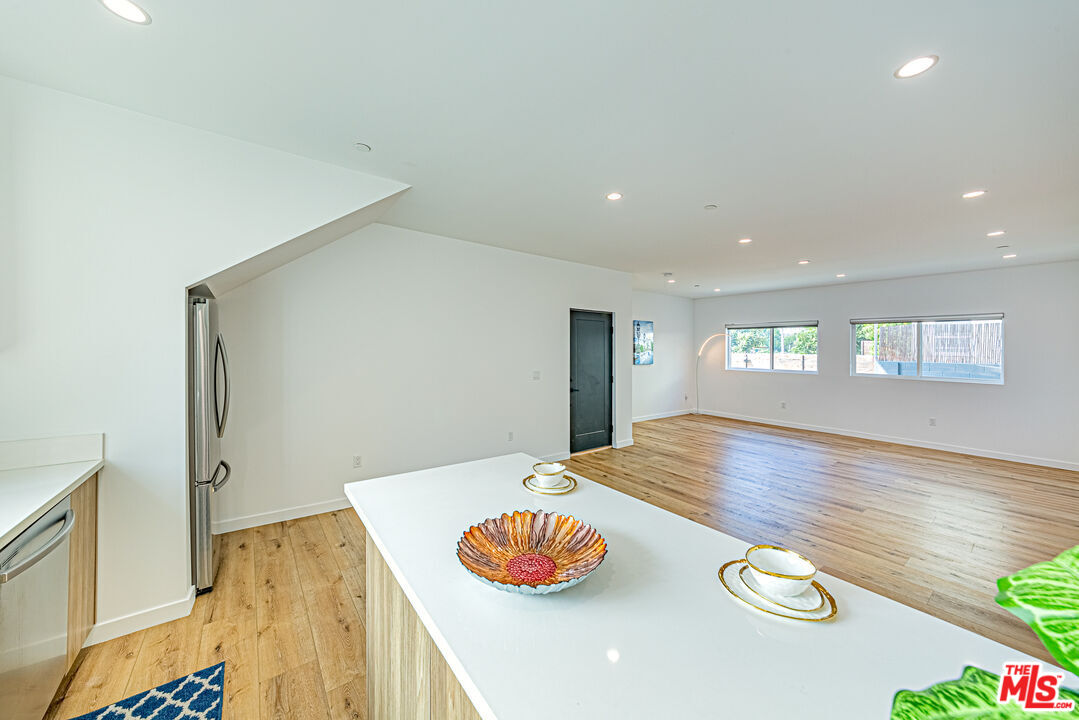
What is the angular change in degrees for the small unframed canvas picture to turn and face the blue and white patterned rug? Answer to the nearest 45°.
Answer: approximately 45° to its right

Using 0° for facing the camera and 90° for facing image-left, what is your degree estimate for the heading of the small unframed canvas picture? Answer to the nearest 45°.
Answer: approximately 315°

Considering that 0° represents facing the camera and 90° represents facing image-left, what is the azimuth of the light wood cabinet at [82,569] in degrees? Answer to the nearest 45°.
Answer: approximately 270°

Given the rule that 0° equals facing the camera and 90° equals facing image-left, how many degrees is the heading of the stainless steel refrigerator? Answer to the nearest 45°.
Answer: approximately 270°

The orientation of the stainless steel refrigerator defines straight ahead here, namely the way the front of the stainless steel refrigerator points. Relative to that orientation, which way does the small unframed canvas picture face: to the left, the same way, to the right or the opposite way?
to the right

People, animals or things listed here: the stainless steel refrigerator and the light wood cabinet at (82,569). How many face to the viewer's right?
2

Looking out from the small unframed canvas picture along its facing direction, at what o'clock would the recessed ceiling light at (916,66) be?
The recessed ceiling light is roughly at 1 o'clock from the small unframed canvas picture.
